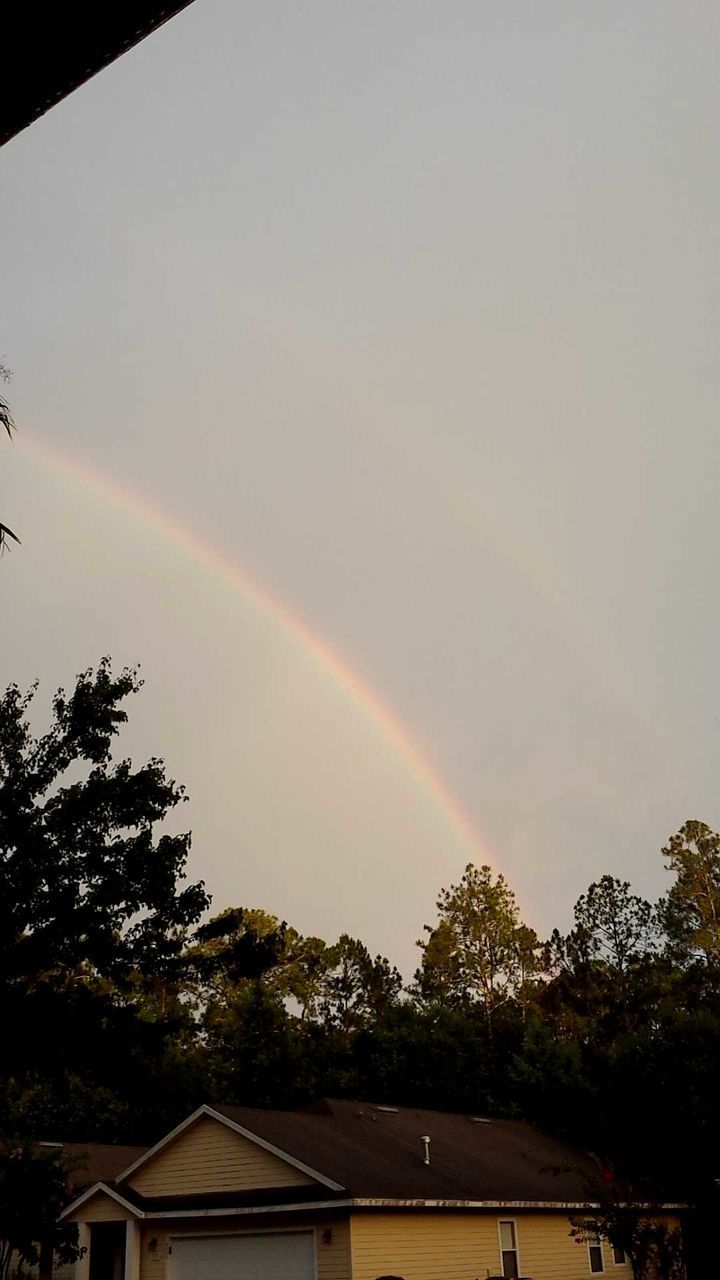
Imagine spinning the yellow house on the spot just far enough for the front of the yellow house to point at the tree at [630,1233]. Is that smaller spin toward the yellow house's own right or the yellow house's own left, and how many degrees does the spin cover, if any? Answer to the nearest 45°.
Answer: approximately 90° to the yellow house's own left

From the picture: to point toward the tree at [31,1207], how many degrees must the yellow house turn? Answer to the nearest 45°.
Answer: approximately 45° to its right

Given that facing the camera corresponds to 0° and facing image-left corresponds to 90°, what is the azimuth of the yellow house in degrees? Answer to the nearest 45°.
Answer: approximately 45°
